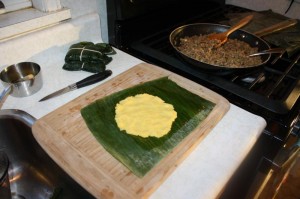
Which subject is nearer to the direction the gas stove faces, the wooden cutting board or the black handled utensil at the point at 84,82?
the wooden cutting board

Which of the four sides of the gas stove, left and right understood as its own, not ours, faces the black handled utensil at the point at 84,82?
right

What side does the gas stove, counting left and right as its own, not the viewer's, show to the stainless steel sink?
right

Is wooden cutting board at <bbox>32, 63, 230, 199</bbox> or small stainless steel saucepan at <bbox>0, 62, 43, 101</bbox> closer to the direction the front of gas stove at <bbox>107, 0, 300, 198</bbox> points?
the wooden cutting board

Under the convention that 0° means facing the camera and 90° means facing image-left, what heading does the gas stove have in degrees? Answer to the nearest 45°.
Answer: approximately 315°

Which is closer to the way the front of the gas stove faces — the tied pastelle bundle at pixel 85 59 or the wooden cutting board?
the wooden cutting board

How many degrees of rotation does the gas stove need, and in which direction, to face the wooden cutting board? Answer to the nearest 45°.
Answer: approximately 90° to its right

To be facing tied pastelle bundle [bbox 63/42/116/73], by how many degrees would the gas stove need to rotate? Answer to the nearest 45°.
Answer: approximately 135° to its right
